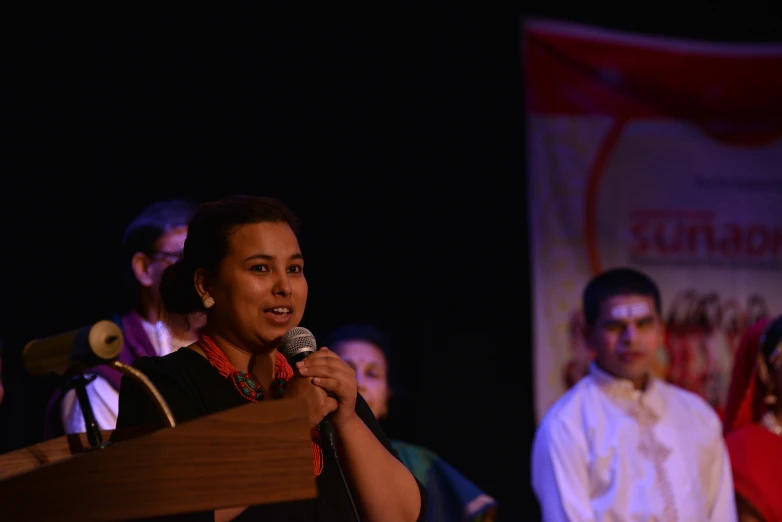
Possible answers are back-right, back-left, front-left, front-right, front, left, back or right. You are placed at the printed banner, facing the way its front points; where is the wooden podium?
front

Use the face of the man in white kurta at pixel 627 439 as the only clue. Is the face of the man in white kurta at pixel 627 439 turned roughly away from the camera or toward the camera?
toward the camera

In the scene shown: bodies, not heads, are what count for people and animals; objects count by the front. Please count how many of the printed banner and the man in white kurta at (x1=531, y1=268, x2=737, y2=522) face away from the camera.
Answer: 0

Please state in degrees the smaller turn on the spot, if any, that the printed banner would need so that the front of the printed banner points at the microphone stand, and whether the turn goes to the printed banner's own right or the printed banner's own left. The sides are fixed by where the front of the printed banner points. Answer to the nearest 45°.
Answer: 0° — it already faces it

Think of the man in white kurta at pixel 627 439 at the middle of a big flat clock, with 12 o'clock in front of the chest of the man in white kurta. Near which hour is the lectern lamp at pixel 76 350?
The lectern lamp is roughly at 2 o'clock from the man in white kurta.

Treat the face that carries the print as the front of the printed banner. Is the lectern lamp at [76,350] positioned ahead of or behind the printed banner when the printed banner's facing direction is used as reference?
ahead

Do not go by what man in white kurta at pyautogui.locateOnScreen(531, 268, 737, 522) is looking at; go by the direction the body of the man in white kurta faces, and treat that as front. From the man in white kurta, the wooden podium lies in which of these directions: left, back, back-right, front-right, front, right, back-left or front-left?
front-right

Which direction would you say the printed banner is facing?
toward the camera

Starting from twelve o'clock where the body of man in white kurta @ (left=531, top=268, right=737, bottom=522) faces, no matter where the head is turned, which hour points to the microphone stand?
The microphone stand is roughly at 2 o'clock from the man in white kurta.

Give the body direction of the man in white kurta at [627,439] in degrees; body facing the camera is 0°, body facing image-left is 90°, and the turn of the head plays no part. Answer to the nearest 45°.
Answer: approximately 315°
